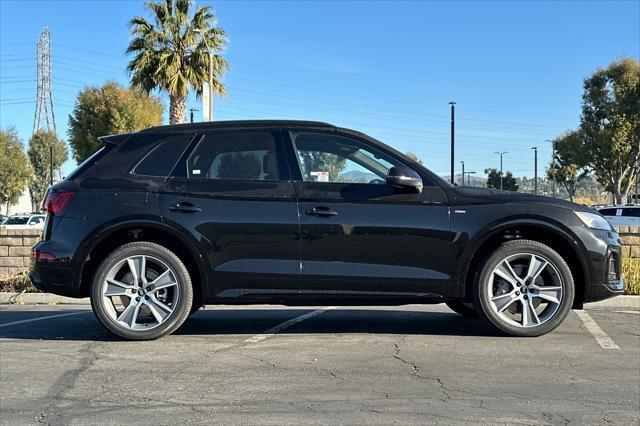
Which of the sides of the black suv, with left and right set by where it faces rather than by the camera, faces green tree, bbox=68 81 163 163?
left

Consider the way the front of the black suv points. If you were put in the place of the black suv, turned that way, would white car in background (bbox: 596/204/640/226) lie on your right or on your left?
on your left

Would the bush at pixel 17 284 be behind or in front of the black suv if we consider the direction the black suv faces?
behind

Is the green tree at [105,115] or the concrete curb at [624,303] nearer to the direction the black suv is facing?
the concrete curb

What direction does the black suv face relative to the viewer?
to the viewer's right

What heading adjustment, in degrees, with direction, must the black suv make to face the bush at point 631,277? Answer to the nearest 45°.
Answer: approximately 45° to its left

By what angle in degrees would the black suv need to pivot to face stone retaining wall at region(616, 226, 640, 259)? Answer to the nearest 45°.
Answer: approximately 45° to its left

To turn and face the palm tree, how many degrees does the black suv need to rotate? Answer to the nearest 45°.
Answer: approximately 90° to its left

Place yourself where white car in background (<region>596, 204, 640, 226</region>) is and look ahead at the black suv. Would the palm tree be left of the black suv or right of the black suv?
right

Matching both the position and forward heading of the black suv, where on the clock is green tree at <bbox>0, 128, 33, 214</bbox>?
The green tree is roughly at 8 o'clock from the black suv.
